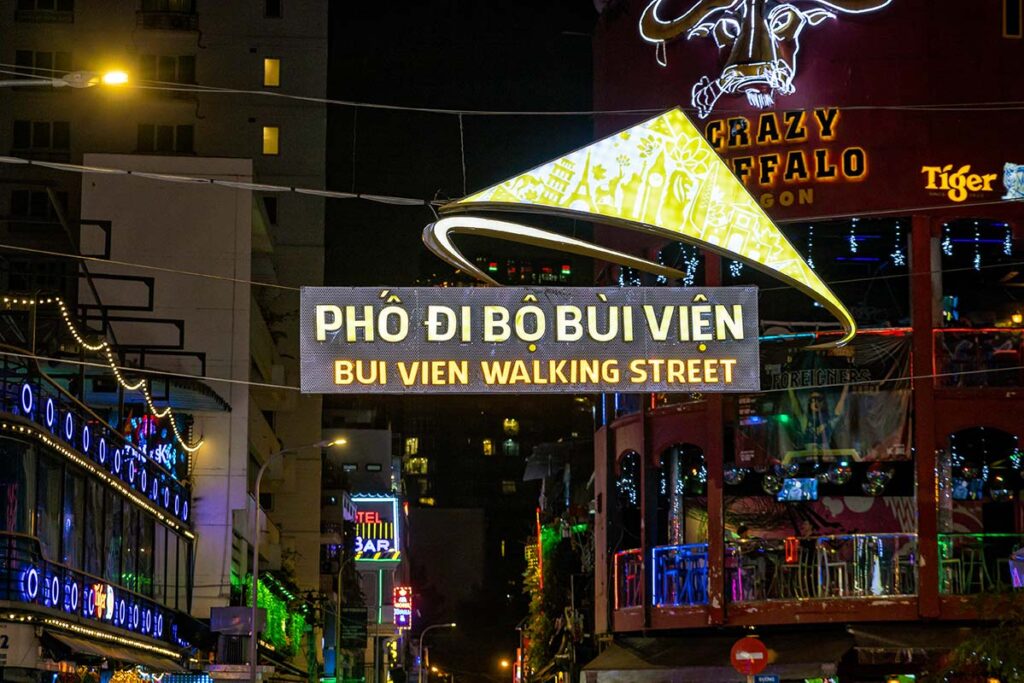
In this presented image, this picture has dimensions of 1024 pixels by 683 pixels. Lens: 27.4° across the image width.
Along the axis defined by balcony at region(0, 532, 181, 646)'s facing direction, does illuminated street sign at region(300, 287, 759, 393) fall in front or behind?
in front

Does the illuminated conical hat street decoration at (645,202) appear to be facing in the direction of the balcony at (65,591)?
no

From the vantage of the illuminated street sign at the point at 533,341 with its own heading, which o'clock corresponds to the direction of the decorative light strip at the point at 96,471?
The decorative light strip is roughly at 5 o'clock from the illuminated street sign.

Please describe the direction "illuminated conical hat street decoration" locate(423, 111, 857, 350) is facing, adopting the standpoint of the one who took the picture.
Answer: facing the viewer

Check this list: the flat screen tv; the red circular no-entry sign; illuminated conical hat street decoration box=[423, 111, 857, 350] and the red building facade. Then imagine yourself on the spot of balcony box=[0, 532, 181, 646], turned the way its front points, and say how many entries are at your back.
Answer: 0

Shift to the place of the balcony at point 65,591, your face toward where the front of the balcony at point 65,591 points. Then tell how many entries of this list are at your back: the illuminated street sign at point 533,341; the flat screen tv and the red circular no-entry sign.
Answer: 0

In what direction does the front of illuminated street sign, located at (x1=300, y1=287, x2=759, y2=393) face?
toward the camera

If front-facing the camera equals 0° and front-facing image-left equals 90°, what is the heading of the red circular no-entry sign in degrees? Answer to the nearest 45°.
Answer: approximately 0°

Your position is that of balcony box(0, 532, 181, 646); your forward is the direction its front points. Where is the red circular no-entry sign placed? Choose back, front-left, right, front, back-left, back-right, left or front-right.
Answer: front

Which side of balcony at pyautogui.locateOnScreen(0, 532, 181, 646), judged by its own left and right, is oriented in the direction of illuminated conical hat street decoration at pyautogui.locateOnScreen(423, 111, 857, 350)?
front

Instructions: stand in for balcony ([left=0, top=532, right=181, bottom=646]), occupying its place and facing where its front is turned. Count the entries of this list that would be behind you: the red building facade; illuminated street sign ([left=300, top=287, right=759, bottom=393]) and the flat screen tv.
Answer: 0

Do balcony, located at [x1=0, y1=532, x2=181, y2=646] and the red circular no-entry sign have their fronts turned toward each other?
no
